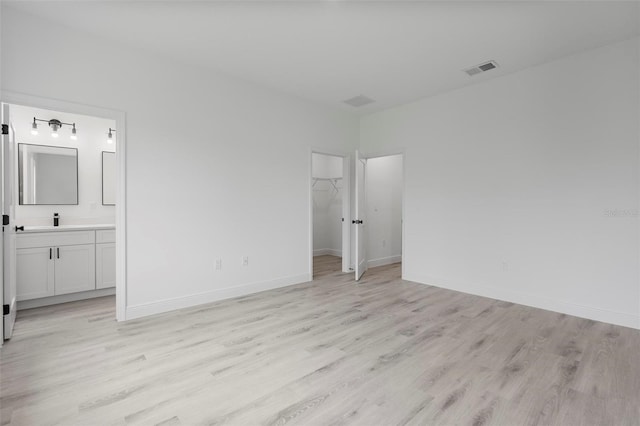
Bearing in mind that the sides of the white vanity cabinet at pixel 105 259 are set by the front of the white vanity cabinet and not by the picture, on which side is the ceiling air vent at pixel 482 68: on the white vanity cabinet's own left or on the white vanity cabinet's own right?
on the white vanity cabinet's own left

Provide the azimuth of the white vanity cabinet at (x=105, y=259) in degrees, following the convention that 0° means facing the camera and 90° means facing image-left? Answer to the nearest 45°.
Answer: approximately 0°

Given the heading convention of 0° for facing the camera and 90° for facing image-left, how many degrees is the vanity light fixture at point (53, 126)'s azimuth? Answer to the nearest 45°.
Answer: approximately 0°

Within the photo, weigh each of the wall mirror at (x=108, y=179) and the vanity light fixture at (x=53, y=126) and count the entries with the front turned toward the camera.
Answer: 2
